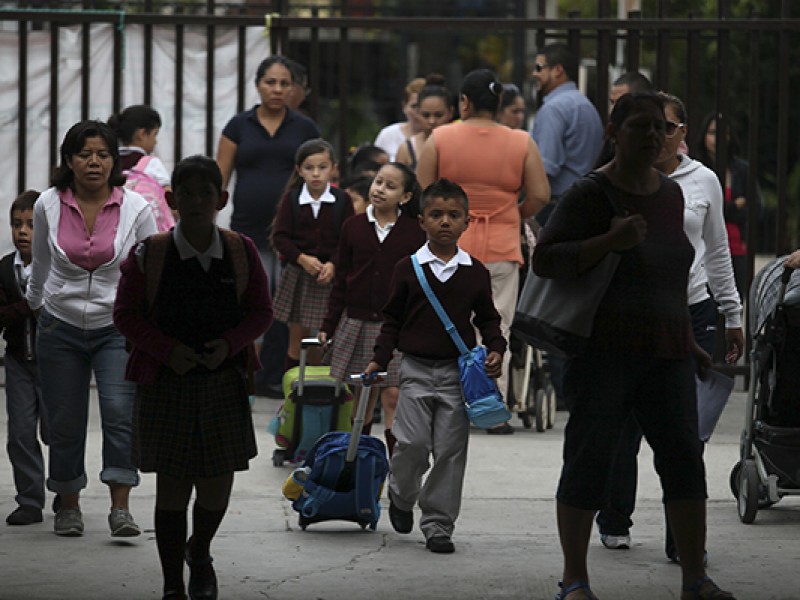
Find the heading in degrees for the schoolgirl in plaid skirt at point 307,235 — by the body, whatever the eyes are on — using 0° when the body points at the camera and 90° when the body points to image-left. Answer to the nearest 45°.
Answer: approximately 0°

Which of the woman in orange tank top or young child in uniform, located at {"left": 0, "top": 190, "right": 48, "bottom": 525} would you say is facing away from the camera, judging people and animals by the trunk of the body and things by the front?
the woman in orange tank top

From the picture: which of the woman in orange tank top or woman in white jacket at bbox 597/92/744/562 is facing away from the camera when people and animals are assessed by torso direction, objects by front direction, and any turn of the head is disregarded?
the woman in orange tank top

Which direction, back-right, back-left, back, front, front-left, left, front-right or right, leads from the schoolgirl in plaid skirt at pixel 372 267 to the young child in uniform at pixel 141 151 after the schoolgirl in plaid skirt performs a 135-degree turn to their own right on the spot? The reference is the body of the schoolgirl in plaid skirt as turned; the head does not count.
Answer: front

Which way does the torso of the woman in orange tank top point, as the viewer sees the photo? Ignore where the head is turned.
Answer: away from the camera

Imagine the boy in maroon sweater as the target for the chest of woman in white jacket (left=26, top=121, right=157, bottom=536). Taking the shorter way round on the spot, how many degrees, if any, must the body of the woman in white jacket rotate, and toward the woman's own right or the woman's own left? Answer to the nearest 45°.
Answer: approximately 90° to the woman's own left

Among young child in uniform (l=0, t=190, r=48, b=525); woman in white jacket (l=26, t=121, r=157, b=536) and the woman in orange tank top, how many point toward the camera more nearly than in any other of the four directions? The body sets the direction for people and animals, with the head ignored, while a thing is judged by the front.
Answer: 2

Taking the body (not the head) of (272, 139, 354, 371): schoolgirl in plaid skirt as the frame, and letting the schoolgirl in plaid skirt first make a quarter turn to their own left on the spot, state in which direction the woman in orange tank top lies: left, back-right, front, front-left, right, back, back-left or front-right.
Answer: front

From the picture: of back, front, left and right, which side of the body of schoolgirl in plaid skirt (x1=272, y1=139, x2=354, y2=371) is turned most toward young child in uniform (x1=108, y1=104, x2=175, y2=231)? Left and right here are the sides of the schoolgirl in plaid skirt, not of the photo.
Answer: right

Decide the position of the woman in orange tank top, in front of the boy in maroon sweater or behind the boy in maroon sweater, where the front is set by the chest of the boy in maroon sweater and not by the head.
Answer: behind
